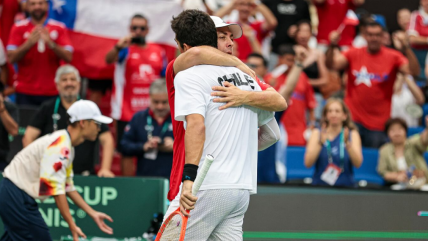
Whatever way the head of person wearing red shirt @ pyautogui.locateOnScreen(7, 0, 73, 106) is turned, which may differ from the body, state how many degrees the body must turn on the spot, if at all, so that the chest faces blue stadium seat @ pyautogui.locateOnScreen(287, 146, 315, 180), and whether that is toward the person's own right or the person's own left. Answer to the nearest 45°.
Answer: approximately 90° to the person's own left

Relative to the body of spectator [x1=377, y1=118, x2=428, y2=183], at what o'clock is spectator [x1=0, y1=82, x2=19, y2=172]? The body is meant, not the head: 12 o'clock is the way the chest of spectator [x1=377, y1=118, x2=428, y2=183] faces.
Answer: spectator [x1=0, y1=82, x2=19, y2=172] is roughly at 2 o'clock from spectator [x1=377, y1=118, x2=428, y2=183].

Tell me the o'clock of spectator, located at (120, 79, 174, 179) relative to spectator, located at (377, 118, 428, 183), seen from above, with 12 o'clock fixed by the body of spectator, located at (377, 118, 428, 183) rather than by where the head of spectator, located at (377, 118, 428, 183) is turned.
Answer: spectator, located at (120, 79, 174, 179) is roughly at 2 o'clock from spectator, located at (377, 118, 428, 183).

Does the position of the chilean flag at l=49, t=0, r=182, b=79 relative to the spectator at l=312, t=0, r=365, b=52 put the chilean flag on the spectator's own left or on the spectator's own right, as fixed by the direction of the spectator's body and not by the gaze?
on the spectator's own right

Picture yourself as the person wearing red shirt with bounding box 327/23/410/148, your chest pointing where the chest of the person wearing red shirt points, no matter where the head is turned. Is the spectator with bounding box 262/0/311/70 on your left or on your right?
on your right

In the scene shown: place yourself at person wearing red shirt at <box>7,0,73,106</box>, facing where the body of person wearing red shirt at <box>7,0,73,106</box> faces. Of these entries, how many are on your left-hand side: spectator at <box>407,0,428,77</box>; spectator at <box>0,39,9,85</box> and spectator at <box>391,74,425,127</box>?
2

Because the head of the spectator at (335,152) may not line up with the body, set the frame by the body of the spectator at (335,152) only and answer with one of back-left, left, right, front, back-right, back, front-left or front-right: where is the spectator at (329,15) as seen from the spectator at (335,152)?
back
